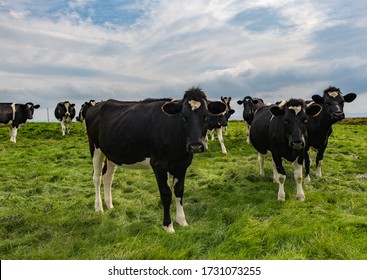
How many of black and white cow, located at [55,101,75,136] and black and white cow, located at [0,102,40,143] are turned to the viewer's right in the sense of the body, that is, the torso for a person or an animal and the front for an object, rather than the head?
1

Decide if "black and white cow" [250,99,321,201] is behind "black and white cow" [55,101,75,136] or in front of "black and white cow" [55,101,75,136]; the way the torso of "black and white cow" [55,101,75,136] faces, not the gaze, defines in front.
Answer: in front

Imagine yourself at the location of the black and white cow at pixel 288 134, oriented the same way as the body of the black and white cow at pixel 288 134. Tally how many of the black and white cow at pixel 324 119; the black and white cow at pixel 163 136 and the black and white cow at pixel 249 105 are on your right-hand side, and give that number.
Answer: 1

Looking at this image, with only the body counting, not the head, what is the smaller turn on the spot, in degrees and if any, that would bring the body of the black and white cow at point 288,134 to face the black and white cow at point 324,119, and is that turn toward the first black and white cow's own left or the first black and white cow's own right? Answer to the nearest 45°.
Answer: approximately 135° to the first black and white cow's own left

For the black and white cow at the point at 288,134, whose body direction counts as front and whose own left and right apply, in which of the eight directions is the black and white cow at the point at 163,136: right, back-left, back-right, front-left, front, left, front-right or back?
right

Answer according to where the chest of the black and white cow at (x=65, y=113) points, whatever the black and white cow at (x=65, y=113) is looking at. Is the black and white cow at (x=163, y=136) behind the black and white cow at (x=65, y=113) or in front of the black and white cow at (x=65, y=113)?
in front

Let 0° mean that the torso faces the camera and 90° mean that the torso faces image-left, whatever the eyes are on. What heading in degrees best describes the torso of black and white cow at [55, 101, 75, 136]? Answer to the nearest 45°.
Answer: approximately 0°

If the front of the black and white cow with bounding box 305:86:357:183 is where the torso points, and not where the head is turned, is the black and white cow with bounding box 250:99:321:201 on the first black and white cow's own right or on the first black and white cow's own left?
on the first black and white cow's own right
